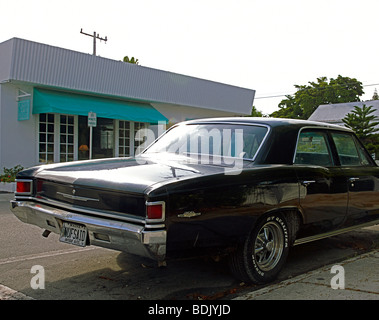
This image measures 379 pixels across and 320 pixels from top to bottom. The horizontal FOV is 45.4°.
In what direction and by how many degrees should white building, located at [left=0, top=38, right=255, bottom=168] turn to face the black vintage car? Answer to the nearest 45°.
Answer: approximately 45° to its right

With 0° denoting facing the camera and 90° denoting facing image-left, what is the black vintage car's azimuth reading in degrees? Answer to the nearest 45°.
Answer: approximately 225°

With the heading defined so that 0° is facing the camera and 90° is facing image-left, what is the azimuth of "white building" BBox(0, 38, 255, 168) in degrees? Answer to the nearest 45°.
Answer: approximately 315°

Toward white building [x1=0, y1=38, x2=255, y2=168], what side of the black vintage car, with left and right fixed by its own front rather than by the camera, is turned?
left

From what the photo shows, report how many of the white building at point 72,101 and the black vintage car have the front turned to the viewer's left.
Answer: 0

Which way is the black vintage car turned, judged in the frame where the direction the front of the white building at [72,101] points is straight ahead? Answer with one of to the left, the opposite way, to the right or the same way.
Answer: to the left
